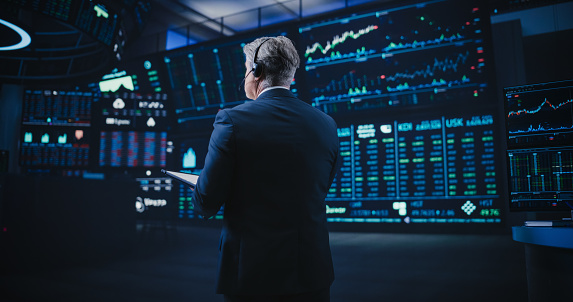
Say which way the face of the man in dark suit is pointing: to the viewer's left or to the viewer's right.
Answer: to the viewer's left

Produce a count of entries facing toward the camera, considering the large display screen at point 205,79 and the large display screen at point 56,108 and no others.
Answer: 2

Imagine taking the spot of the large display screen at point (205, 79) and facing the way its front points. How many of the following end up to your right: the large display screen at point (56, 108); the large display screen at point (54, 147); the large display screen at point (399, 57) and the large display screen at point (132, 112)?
3

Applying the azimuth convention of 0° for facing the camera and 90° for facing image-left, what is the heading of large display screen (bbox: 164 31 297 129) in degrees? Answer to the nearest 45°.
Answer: approximately 0°

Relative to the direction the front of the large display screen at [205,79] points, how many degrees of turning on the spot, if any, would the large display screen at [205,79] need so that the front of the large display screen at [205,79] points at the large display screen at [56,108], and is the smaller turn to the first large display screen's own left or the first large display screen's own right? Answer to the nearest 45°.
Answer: approximately 90° to the first large display screen's own right

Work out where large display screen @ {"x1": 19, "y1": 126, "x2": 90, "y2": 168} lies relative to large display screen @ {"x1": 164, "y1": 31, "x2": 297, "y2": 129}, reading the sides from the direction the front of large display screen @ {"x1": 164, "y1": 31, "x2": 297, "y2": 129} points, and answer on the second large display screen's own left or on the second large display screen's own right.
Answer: on the second large display screen's own right

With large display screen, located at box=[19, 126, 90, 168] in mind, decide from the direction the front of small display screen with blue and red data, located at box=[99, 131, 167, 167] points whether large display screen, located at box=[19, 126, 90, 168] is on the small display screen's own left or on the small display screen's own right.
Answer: on the small display screen's own right
